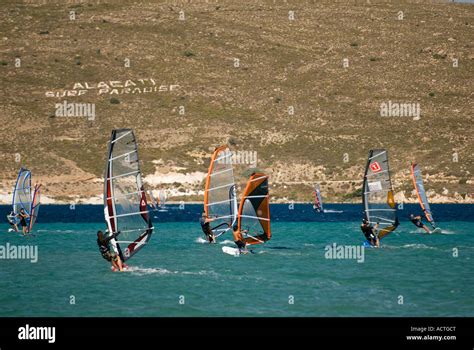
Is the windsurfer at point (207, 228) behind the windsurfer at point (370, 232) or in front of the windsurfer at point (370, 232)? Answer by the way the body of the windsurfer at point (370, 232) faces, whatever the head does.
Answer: behind

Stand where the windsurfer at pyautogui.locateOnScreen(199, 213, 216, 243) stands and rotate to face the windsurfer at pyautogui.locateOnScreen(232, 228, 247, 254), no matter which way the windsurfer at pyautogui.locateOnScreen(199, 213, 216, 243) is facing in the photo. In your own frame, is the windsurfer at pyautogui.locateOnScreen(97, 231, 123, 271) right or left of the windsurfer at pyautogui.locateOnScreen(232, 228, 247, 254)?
right

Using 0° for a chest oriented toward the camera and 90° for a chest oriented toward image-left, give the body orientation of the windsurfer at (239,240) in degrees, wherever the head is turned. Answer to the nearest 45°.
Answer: approximately 225°

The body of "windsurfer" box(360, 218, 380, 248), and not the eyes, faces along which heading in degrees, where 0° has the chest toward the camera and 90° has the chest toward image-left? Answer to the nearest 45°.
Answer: approximately 225°

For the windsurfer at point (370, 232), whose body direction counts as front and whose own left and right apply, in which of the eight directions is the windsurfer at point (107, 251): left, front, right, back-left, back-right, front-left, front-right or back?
back

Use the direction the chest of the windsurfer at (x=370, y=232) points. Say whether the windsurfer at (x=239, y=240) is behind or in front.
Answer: behind

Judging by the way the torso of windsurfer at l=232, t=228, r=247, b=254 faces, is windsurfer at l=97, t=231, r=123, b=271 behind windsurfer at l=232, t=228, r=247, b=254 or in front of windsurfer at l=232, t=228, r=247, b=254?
behind
